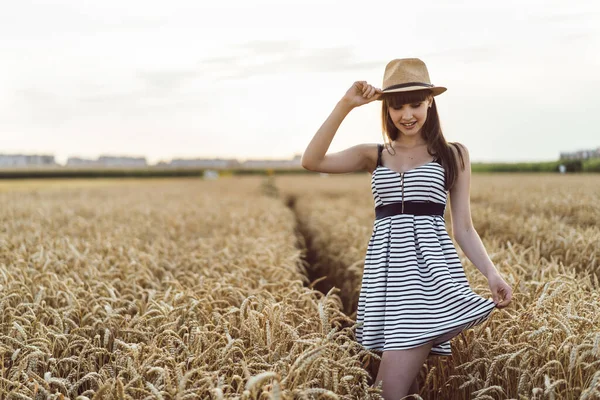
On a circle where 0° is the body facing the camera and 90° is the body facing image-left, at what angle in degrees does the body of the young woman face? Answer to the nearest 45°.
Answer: approximately 0°

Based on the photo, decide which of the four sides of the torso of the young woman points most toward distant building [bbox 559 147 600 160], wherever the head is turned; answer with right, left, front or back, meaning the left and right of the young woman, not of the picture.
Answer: back
